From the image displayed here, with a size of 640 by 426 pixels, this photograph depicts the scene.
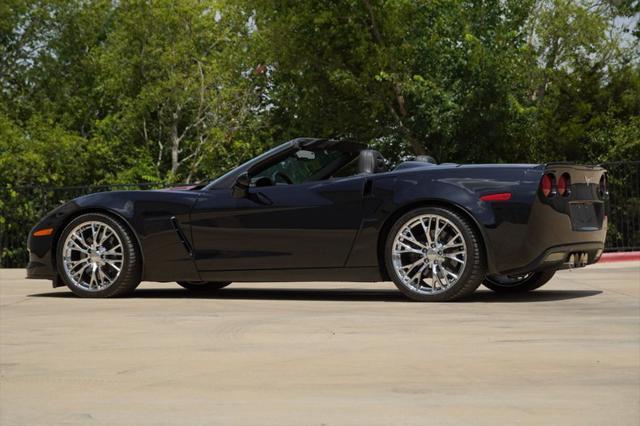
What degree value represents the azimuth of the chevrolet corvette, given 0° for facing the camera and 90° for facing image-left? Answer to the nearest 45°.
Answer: approximately 135°
